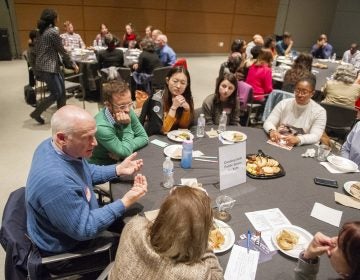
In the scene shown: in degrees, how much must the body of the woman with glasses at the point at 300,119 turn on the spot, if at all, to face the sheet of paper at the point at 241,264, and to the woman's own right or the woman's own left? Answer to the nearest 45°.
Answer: approximately 45° to the woman's own left

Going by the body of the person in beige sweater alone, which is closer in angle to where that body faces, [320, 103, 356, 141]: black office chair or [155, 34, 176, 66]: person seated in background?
the person seated in background

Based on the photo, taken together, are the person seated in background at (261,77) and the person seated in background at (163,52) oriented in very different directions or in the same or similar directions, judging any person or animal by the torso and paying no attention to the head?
very different directions

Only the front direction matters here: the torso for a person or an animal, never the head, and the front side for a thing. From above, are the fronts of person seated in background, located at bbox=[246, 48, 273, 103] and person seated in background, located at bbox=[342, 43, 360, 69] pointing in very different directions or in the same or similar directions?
very different directions

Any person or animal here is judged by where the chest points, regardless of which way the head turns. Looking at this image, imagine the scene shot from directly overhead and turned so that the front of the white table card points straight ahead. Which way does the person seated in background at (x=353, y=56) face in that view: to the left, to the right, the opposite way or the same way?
to the right

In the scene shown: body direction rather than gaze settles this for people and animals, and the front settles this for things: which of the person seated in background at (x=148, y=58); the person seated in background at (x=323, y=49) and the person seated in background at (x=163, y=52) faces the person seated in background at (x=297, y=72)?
the person seated in background at (x=323, y=49)

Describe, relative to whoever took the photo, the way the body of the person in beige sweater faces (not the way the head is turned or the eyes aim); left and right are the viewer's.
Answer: facing away from the viewer

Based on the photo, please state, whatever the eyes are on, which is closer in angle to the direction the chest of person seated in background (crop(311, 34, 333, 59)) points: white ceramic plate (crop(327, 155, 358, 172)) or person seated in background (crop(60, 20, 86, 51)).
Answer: the white ceramic plate

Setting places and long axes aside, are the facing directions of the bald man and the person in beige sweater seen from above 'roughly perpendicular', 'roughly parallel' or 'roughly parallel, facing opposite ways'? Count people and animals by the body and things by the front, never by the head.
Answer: roughly perpendicular

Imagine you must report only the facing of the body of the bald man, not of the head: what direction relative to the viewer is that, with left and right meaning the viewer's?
facing to the right of the viewer

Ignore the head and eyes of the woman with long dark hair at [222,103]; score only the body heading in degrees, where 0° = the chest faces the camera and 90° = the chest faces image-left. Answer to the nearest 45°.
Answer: approximately 0°
